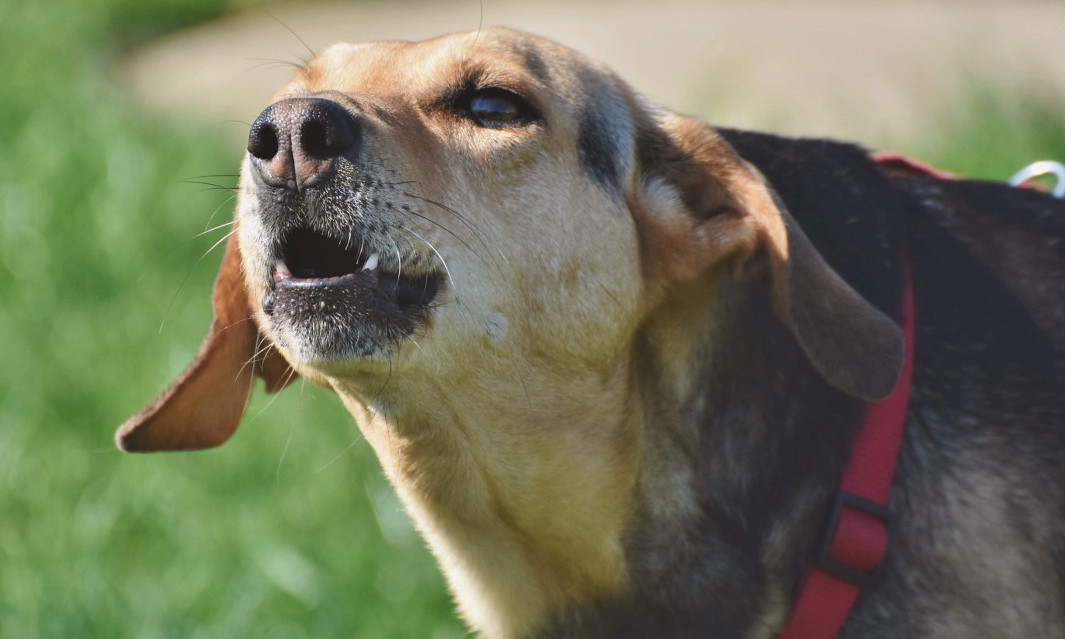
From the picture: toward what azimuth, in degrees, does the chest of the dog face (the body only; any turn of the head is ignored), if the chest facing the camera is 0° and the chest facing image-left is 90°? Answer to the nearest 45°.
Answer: approximately 45°
